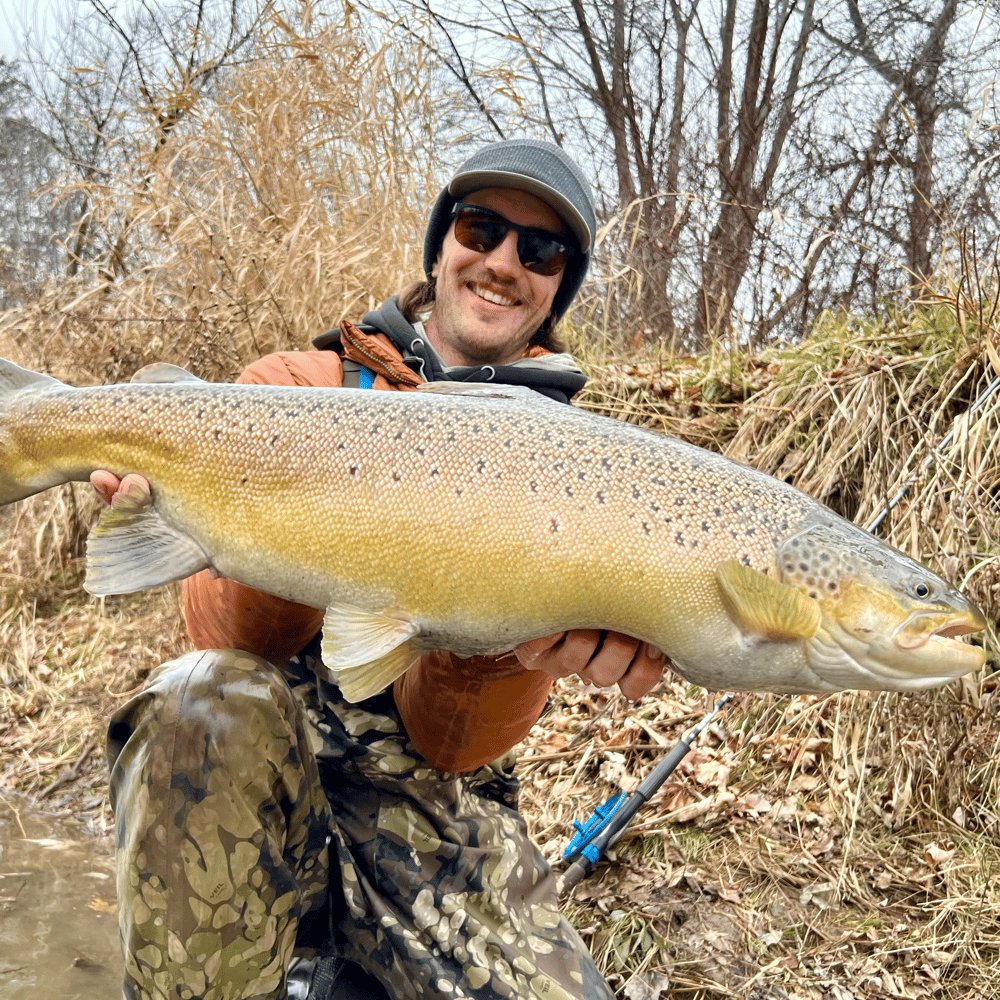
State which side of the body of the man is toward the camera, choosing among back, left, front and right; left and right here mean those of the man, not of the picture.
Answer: front

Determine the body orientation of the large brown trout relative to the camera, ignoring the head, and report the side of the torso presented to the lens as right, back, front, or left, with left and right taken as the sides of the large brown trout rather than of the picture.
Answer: right
